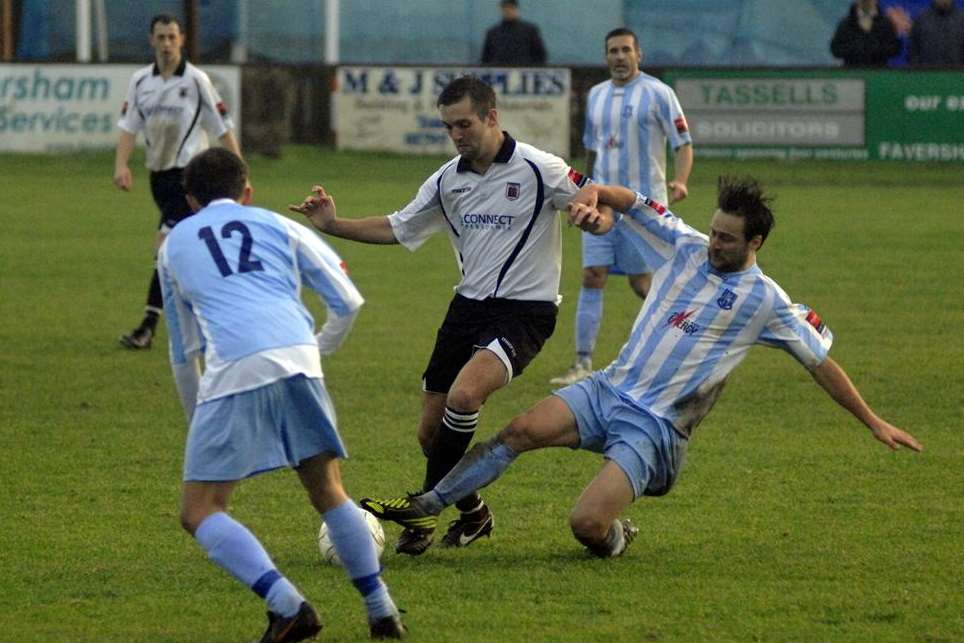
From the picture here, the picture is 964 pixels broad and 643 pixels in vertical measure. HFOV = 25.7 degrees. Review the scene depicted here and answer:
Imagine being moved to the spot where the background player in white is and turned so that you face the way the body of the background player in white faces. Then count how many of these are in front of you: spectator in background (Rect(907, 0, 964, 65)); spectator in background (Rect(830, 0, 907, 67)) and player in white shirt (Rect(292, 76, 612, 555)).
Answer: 1

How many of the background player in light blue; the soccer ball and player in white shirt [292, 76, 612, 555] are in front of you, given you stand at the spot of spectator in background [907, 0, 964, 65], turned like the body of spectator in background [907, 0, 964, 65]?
3

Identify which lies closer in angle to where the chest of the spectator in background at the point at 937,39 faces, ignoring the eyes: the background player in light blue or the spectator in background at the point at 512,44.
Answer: the background player in light blue

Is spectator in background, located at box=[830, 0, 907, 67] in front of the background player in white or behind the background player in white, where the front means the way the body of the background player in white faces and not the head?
behind

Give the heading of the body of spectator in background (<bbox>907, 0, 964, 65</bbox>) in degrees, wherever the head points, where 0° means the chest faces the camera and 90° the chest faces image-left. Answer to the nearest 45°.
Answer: approximately 0°

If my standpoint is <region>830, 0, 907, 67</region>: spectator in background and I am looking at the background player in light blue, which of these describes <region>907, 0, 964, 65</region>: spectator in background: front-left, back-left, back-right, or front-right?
back-left

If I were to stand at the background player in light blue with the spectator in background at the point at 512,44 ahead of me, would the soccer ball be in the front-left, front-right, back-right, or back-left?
back-left

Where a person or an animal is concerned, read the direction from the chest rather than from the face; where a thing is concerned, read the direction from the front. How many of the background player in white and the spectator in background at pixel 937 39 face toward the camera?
2

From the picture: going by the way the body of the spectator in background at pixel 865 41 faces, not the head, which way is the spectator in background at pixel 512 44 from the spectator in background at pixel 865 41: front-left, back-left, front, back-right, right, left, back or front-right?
right
